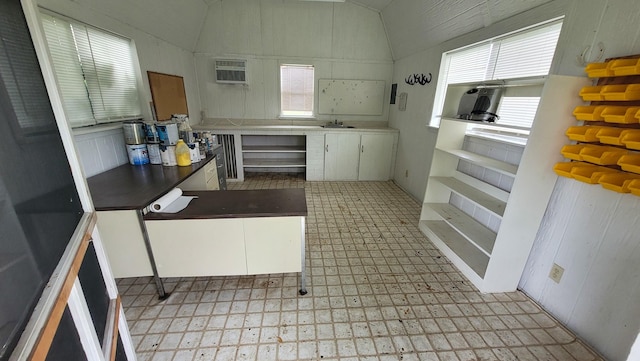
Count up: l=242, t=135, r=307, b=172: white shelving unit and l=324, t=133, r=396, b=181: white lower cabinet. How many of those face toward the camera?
2

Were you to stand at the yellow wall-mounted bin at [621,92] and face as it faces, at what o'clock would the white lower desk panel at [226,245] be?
The white lower desk panel is roughly at 12 o'clock from the yellow wall-mounted bin.

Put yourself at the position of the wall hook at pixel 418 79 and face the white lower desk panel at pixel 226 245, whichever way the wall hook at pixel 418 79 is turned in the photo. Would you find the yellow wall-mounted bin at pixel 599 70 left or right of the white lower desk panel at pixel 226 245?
left

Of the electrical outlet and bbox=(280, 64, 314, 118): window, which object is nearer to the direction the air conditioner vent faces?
the electrical outlet

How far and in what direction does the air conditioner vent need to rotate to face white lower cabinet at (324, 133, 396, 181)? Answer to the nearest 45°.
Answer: approximately 45° to its left

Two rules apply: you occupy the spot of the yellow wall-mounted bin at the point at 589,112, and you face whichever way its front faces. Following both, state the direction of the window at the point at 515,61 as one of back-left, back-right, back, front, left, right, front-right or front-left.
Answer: right

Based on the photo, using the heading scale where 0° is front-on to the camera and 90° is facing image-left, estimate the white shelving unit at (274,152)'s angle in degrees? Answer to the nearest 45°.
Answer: approximately 0°

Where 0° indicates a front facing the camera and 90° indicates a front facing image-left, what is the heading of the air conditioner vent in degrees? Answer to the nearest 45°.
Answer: approximately 0°

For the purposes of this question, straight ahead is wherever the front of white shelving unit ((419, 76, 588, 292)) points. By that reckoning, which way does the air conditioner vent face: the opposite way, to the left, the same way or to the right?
to the left
